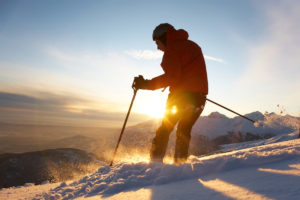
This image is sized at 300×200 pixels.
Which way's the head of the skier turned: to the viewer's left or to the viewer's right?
to the viewer's left

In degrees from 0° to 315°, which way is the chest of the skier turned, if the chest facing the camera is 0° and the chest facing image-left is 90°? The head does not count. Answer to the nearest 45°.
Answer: approximately 90°

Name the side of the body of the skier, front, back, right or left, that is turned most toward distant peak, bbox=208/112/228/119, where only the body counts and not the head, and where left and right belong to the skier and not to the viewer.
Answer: right
